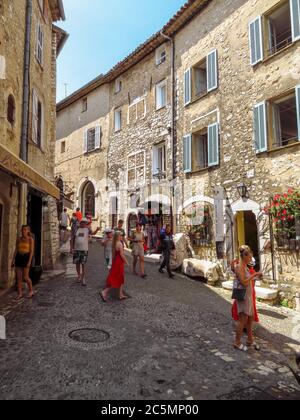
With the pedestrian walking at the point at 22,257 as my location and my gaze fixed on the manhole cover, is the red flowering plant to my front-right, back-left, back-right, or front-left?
front-left

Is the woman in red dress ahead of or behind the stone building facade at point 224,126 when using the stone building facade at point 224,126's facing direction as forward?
ahead

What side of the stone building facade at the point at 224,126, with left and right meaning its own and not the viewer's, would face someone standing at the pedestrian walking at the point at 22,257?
front

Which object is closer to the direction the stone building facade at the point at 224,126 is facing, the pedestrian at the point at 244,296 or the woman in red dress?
the woman in red dress

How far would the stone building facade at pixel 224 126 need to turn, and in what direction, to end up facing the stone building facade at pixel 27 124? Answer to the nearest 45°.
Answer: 0° — it already faces it

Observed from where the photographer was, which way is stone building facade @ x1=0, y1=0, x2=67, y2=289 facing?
facing to the right of the viewer

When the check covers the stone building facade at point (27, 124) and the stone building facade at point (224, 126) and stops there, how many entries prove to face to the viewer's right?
1

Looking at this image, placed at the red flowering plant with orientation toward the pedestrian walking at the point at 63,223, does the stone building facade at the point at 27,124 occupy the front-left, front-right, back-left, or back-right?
front-left
